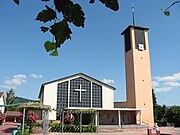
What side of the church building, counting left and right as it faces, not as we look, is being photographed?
front
